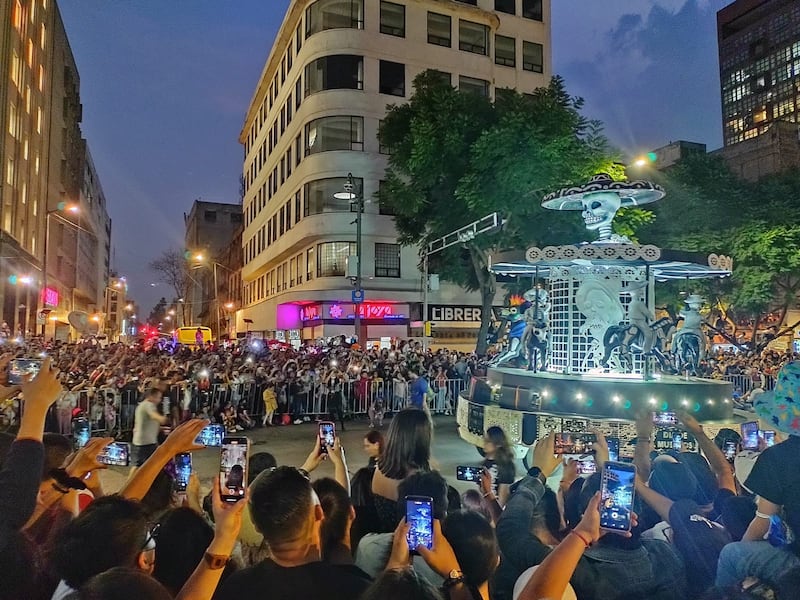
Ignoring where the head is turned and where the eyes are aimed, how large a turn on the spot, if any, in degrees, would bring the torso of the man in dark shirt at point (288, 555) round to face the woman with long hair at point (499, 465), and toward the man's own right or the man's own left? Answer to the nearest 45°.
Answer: approximately 45° to the man's own right

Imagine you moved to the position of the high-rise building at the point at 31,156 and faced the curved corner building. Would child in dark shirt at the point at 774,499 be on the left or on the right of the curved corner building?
right

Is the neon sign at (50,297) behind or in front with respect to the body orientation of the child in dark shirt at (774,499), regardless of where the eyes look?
in front

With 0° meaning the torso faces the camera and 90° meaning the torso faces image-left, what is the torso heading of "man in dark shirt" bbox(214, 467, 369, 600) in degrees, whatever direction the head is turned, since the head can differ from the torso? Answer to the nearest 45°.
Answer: approximately 180°

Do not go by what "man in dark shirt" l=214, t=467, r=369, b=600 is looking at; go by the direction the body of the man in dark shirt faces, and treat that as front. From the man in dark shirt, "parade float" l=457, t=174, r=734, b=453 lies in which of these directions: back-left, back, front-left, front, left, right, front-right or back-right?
front-right

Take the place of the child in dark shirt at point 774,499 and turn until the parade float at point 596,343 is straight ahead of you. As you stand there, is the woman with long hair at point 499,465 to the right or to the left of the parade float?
left

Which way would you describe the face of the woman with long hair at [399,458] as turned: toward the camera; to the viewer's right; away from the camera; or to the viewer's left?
away from the camera

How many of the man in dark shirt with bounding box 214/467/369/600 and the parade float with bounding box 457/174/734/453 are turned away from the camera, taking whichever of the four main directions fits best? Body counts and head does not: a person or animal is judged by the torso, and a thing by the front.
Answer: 1

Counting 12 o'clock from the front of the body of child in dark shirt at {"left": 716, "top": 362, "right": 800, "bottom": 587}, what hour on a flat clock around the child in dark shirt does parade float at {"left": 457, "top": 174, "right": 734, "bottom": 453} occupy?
The parade float is roughly at 1 o'clock from the child in dark shirt.

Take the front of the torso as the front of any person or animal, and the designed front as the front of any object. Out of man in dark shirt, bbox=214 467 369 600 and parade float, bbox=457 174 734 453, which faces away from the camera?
the man in dark shirt

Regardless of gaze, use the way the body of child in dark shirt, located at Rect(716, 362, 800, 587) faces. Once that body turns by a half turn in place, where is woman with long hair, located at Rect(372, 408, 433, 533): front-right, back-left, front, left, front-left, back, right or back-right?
back-right

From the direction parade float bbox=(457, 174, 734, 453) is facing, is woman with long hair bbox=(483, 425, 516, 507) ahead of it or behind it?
ahead

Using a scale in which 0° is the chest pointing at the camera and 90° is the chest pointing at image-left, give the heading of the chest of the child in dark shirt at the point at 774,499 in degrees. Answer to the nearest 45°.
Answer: approximately 135°
